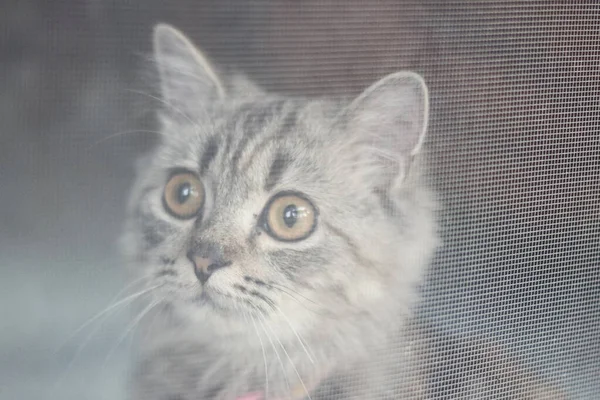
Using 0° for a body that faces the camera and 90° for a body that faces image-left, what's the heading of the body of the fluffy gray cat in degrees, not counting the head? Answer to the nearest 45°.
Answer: approximately 45°
